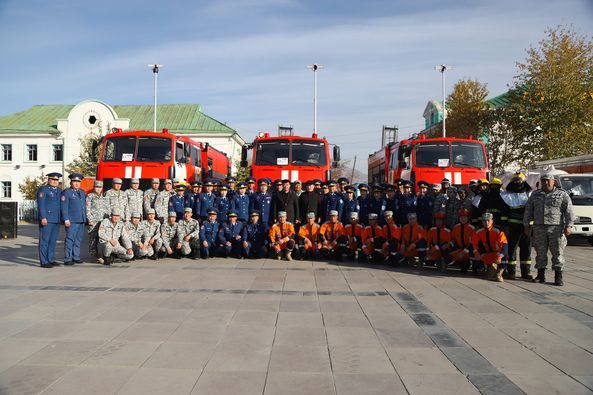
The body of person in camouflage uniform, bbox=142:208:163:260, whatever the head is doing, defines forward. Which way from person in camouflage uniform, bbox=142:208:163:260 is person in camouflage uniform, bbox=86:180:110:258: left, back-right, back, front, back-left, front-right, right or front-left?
right

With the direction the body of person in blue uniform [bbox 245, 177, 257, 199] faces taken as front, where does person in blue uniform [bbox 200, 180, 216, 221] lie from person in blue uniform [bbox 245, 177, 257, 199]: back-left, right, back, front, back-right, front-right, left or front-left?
right

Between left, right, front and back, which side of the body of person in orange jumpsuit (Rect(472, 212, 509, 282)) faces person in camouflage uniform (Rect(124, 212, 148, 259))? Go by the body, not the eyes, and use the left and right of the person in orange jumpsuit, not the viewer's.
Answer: right

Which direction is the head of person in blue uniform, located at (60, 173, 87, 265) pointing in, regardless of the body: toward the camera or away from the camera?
toward the camera

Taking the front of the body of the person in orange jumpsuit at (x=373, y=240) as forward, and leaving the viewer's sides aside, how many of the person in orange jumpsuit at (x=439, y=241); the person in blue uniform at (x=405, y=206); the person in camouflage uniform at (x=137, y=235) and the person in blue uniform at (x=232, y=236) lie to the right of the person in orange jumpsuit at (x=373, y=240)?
2

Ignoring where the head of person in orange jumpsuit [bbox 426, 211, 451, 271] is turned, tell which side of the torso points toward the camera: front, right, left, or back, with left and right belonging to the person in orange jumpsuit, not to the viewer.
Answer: front

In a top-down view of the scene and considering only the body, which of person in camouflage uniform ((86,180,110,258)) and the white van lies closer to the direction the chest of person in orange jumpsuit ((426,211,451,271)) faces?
the person in camouflage uniform

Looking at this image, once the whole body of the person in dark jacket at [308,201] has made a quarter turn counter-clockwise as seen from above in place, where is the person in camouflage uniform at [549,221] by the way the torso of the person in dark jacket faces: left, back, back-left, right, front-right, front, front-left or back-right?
front-right

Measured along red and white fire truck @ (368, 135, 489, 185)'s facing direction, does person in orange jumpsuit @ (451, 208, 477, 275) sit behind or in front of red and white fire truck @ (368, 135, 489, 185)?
in front

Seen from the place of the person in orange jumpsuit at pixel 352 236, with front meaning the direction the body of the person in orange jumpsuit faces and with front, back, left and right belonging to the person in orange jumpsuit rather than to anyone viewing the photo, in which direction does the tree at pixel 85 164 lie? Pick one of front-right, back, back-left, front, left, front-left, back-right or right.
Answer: back-right

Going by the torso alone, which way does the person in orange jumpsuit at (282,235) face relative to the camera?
toward the camera

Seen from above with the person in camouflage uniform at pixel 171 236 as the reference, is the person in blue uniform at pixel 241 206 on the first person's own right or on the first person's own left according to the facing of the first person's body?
on the first person's own left

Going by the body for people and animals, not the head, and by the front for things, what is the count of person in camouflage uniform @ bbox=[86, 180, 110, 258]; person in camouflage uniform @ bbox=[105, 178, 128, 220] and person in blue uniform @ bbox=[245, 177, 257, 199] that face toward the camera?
3

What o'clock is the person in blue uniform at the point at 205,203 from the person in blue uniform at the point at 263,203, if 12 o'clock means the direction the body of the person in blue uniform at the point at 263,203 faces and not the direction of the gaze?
the person in blue uniform at the point at 205,203 is roughly at 3 o'clock from the person in blue uniform at the point at 263,203.

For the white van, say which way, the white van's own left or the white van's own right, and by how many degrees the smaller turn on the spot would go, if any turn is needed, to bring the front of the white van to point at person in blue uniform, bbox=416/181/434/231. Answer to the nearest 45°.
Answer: approximately 45° to the white van's own right

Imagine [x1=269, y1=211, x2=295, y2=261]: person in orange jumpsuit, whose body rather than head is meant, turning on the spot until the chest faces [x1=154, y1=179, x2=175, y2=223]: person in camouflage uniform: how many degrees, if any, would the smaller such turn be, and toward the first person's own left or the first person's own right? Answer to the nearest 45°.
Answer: approximately 90° to the first person's own right

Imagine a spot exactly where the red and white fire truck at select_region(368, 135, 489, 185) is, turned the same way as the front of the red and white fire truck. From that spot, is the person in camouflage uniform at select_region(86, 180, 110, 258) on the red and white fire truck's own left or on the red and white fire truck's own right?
on the red and white fire truck's own right

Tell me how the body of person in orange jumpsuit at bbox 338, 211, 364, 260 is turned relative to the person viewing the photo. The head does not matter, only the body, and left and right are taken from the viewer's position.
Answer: facing the viewer

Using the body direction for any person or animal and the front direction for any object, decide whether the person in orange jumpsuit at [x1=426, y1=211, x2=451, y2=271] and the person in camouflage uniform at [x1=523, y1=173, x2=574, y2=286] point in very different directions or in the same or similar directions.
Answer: same or similar directions

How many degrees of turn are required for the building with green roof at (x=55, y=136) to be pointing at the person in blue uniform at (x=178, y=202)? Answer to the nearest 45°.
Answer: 0° — it already faces them

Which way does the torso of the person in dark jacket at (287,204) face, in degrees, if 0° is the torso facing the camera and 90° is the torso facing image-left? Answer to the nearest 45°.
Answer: approximately 0°

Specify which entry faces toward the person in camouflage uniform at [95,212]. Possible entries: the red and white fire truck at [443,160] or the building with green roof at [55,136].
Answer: the building with green roof
